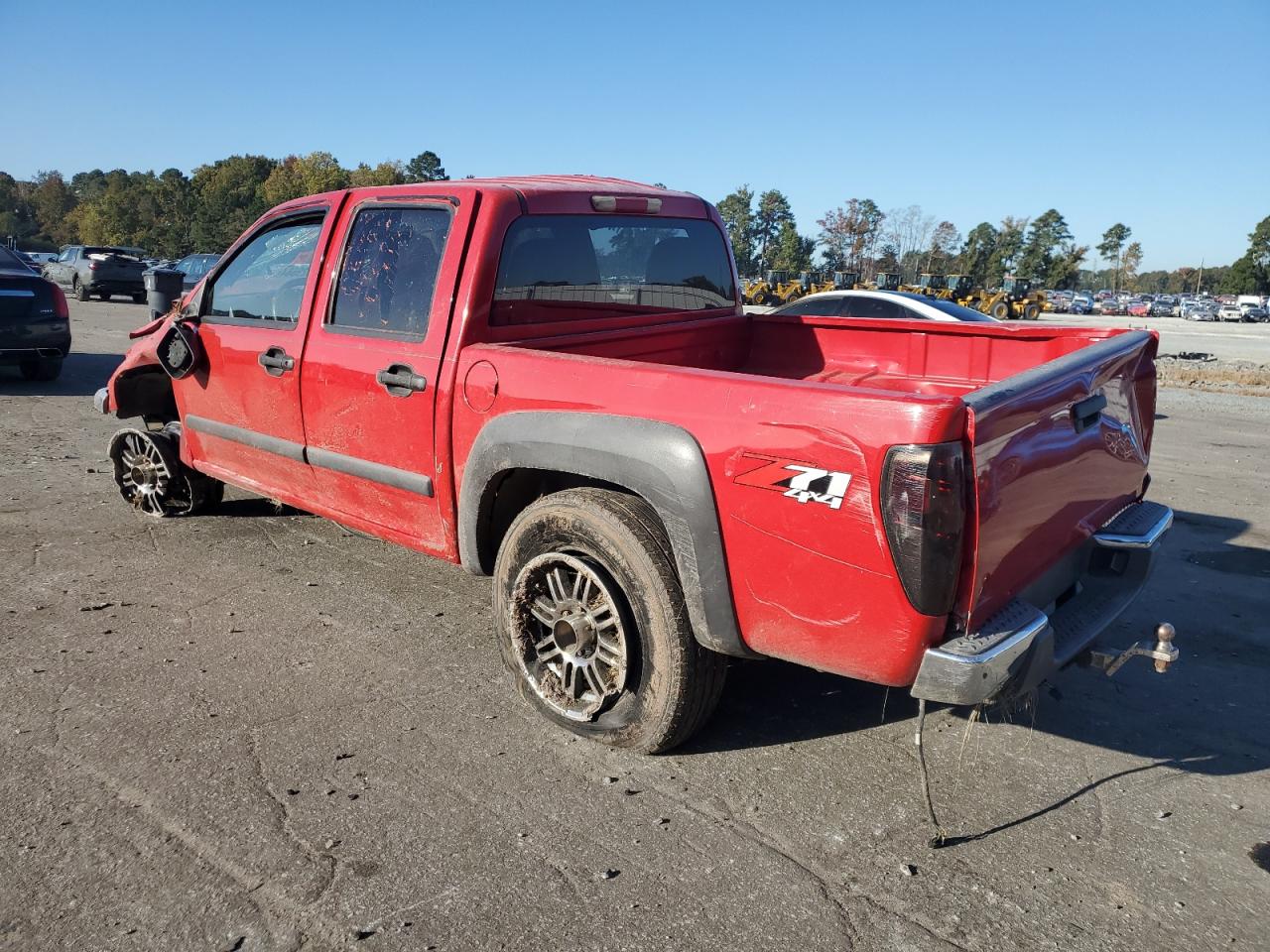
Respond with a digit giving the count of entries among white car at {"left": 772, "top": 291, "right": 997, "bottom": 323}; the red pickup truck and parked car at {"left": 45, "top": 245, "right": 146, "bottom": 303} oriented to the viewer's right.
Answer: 0

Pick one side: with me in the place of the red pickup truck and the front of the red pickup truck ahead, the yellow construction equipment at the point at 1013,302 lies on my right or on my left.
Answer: on my right

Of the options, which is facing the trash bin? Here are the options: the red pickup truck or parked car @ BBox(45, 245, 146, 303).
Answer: the red pickup truck

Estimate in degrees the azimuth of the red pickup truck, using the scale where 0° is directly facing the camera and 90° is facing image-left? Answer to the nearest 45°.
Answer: approximately 135°

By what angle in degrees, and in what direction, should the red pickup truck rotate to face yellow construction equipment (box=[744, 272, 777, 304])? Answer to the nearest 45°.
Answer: approximately 45° to its right

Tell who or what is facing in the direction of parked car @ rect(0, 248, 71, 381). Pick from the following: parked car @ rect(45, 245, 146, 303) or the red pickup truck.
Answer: the red pickup truck

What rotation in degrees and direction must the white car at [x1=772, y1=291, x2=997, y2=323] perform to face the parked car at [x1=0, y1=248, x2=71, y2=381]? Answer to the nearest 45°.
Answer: approximately 45° to its left

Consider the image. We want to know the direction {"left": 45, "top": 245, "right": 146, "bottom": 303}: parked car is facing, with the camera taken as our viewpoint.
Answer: facing away from the viewer and to the left of the viewer

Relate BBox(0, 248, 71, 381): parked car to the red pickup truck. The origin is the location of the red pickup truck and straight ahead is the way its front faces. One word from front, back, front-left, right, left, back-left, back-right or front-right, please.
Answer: front

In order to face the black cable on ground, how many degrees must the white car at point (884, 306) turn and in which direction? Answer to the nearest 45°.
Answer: approximately 135° to its left

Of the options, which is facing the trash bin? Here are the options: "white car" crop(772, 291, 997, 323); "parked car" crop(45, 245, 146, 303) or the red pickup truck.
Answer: the red pickup truck

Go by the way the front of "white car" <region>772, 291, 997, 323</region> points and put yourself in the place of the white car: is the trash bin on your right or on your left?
on your left

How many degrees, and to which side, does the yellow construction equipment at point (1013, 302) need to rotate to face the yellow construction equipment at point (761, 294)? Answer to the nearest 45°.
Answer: approximately 45° to its right

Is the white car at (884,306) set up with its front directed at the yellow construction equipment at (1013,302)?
no
